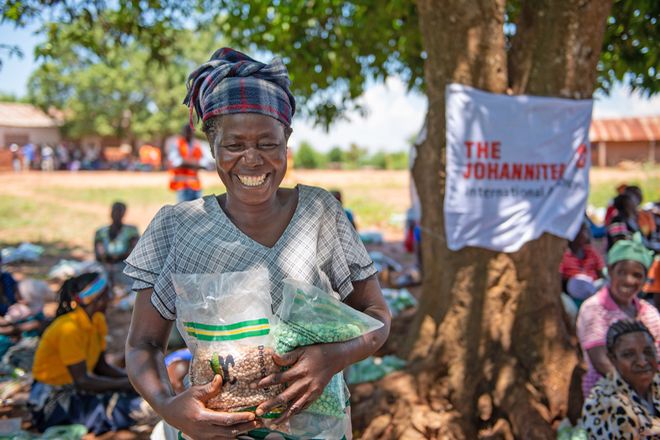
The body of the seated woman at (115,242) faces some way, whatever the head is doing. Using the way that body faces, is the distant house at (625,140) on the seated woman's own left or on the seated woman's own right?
on the seated woman's own left

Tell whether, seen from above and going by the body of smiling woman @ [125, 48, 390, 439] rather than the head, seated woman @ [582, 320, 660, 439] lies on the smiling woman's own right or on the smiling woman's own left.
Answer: on the smiling woman's own left

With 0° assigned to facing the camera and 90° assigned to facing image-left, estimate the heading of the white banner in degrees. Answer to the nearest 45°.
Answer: approximately 0°

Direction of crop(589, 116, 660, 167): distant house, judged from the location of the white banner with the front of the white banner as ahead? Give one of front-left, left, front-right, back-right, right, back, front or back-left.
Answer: back
